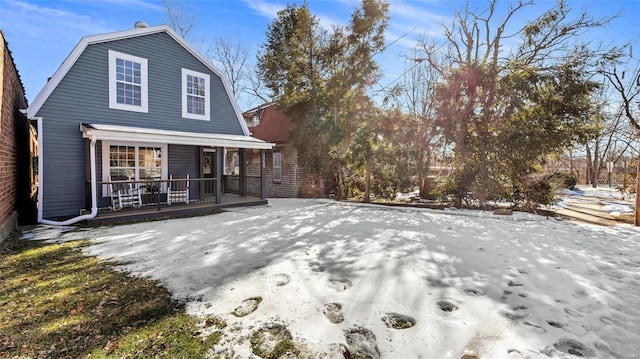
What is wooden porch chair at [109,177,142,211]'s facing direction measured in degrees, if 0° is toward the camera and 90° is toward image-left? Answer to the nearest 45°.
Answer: approximately 315°

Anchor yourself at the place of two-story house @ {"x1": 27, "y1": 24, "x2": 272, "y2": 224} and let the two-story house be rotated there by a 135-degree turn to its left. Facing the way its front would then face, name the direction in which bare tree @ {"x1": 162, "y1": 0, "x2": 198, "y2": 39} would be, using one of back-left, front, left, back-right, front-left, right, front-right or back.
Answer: front

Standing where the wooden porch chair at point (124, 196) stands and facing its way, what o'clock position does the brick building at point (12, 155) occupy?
The brick building is roughly at 4 o'clock from the wooden porch chair.

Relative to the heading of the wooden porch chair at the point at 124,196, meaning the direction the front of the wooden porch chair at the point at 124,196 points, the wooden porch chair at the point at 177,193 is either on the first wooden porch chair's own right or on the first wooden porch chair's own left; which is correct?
on the first wooden porch chair's own left

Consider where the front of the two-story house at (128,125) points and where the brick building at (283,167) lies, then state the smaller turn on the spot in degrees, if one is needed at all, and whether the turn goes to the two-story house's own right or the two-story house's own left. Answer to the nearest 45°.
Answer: approximately 90° to the two-story house's own left

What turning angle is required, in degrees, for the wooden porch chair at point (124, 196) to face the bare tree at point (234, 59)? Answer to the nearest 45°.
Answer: approximately 90° to its left

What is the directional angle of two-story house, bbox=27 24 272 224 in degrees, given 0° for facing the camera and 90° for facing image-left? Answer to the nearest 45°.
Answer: approximately 315°

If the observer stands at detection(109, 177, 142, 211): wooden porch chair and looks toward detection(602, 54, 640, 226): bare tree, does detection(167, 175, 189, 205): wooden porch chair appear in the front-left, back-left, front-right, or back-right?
front-left

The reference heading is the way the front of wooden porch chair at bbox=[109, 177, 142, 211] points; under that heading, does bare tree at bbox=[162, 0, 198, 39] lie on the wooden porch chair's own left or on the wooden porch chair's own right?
on the wooden porch chair's own left

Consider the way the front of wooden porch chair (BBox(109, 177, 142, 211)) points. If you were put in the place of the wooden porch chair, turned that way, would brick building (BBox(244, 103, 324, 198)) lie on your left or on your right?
on your left
